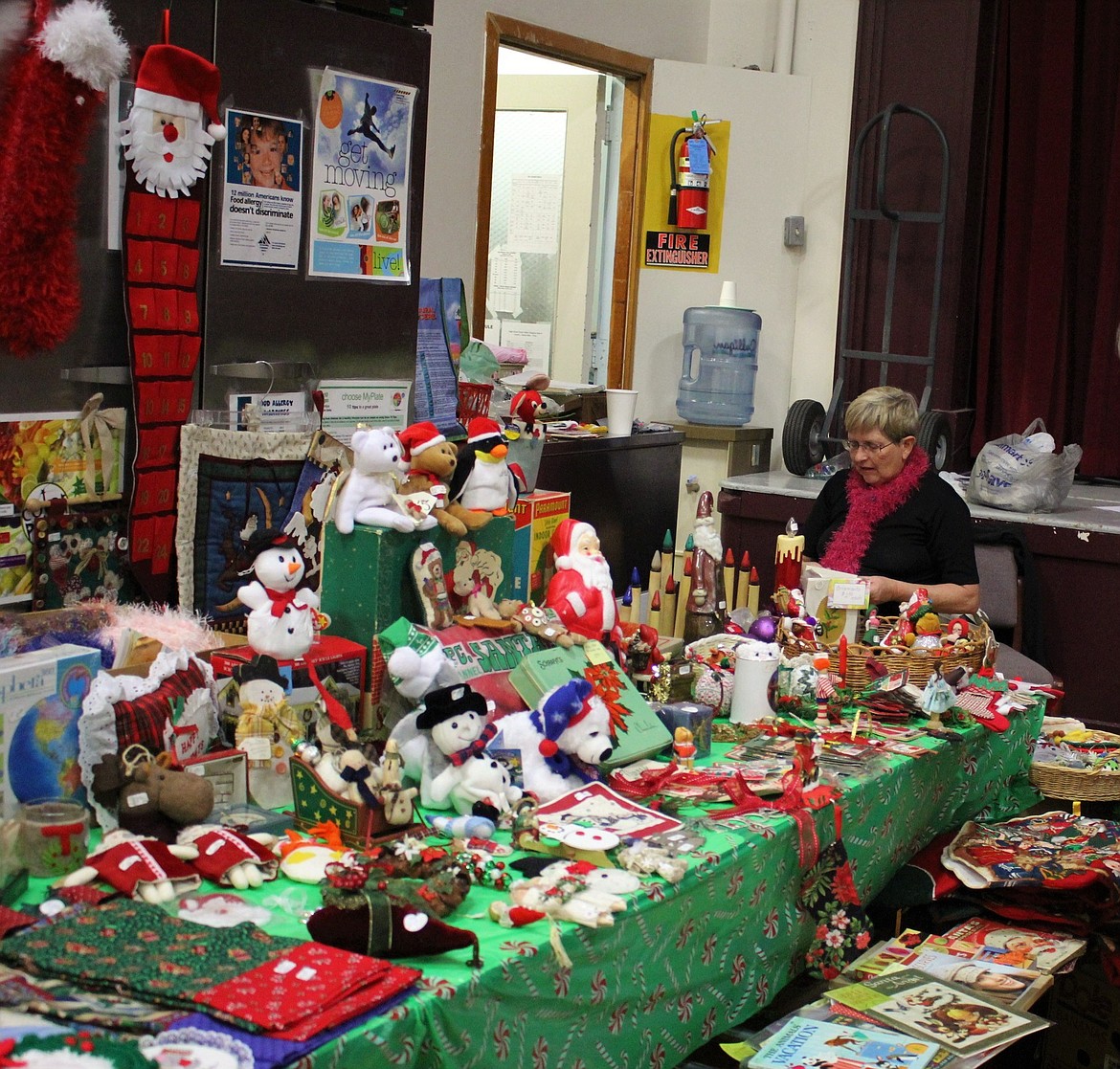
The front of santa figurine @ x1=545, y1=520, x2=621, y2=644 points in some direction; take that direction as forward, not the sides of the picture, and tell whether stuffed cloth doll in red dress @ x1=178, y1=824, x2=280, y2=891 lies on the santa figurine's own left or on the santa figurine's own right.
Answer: on the santa figurine's own right

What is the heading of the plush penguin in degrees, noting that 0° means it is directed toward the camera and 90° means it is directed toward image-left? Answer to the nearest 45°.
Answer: approximately 315°

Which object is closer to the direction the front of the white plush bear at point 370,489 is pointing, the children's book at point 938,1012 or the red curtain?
the children's book

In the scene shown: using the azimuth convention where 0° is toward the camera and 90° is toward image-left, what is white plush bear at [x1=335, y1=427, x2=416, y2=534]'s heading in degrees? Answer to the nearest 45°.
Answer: approximately 315°

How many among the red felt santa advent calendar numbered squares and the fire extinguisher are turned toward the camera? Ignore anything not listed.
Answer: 2

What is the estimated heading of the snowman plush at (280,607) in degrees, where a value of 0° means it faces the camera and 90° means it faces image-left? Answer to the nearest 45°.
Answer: approximately 315°

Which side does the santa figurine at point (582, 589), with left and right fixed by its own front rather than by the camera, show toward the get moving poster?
back

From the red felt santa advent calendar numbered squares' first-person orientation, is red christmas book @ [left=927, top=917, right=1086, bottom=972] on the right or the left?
on its left

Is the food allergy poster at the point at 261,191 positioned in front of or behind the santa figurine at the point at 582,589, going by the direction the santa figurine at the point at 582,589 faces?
behind
